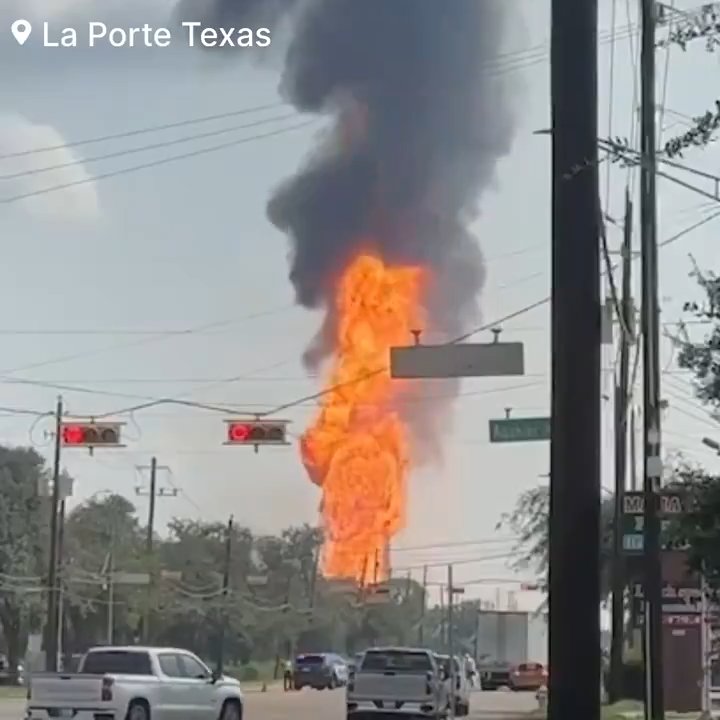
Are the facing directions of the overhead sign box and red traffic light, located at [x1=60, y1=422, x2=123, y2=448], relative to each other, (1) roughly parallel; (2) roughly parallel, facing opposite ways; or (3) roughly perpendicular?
roughly parallel, facing opposite ways

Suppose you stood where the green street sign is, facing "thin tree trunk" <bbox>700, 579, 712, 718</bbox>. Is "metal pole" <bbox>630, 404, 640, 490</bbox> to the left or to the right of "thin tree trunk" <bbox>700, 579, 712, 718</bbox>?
left

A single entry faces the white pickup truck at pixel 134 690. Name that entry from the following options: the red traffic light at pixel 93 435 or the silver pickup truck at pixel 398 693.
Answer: the red traffic light

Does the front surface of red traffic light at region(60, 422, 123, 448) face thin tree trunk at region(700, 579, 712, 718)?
no

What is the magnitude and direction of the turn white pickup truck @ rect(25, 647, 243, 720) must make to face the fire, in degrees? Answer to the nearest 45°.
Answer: approximately 45° to its left

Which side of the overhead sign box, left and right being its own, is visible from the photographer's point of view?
back

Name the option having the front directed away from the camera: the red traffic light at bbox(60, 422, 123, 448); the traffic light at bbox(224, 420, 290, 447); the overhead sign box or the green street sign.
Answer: the overhead sign box

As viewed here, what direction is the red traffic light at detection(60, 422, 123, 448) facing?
toward the camera

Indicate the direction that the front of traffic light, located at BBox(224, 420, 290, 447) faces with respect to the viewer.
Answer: facing the viewer

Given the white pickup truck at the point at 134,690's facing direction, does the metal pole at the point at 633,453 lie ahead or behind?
ahead

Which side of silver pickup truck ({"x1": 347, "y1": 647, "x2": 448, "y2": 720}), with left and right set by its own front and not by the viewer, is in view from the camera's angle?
back

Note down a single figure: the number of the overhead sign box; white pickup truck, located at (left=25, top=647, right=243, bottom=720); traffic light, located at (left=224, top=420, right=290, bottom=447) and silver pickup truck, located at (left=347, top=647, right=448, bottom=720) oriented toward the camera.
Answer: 1

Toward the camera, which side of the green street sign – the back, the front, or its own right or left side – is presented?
front
